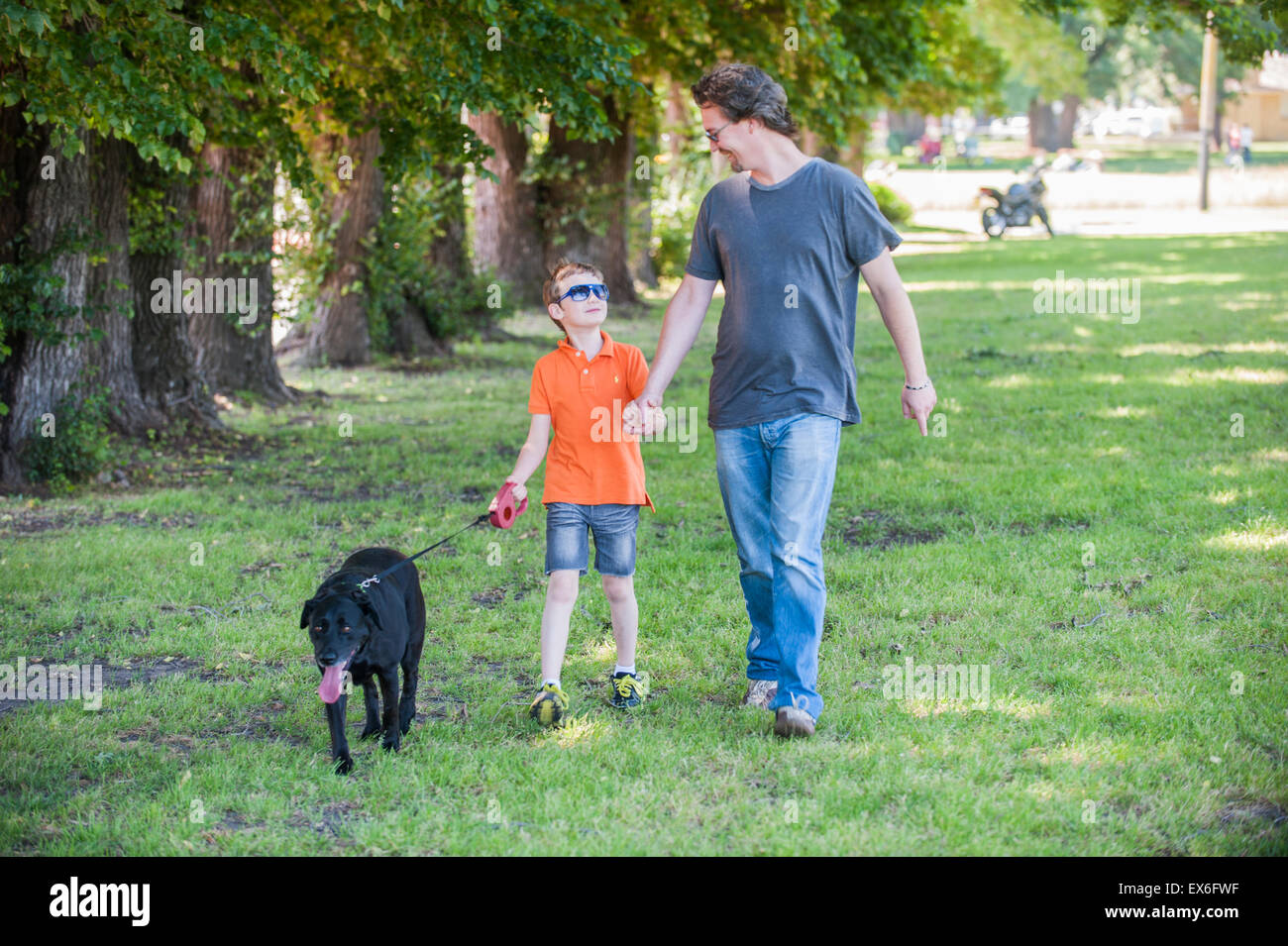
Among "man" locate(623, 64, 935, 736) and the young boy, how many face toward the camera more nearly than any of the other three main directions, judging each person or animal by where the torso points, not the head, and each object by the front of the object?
2

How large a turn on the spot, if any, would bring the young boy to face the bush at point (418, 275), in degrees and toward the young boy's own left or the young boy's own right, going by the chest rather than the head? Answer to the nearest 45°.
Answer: approximately 180°

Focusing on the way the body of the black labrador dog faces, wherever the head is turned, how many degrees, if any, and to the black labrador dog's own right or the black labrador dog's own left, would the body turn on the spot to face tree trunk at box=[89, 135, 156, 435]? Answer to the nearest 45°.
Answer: approximately 135° to the black labrador dog's own right

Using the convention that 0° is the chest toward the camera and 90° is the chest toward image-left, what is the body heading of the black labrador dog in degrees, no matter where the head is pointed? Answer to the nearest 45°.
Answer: approximately 45°

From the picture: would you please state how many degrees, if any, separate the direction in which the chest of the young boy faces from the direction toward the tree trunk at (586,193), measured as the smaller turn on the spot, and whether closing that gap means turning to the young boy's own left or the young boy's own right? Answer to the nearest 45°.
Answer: approximately 180°

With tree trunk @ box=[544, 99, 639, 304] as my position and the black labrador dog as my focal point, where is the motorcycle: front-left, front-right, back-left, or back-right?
back-left

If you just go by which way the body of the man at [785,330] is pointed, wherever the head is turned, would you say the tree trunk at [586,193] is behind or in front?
behind

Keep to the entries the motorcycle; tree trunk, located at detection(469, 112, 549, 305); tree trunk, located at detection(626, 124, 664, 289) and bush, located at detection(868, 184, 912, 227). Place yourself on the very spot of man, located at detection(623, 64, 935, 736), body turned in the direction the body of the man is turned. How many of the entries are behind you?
4

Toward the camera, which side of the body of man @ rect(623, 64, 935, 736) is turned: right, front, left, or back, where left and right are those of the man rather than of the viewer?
front

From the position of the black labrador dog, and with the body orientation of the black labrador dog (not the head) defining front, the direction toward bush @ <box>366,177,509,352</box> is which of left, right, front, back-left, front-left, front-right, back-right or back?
back-right

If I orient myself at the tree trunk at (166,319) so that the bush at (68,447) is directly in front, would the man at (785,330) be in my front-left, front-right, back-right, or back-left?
front-left

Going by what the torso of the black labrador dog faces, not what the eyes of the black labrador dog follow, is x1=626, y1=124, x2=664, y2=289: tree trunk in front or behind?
behind

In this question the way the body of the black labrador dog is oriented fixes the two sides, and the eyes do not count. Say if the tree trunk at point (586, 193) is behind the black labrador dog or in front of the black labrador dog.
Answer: behind

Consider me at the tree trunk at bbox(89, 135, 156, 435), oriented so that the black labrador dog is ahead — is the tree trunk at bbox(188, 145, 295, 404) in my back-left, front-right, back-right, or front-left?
back-left

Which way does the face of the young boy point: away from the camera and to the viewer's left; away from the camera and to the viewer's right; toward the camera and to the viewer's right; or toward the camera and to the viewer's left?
toward the camera and to the viewer's right

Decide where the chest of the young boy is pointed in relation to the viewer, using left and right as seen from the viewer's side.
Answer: facing the viewer
